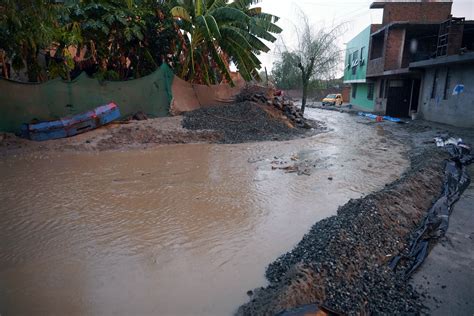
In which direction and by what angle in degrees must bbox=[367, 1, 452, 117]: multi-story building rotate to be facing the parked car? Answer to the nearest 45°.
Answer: approximately 90° to its right

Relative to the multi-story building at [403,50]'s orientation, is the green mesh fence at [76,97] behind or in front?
in front

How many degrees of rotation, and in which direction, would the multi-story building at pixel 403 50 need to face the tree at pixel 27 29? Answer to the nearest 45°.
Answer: approximately 45° to its left

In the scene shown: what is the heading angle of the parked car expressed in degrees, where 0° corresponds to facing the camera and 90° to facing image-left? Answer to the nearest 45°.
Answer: approximately 45°

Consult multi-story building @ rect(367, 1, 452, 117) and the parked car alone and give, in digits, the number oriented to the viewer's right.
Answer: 0

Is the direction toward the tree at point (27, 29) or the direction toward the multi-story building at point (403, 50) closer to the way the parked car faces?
the tree

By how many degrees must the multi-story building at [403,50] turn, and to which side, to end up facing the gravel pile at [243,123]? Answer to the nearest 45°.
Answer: approximately 45° to its left

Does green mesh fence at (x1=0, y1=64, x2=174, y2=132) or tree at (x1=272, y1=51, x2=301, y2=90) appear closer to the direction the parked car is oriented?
the green mesh fence

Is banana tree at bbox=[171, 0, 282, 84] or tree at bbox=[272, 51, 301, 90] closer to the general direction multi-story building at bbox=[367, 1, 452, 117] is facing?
the banana tree
